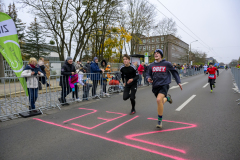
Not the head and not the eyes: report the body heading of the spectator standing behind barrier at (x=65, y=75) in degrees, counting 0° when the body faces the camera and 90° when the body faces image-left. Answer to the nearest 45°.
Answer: approximately 315°

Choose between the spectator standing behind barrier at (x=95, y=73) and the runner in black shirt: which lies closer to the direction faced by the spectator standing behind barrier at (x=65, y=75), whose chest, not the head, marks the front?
the runner in black shirt

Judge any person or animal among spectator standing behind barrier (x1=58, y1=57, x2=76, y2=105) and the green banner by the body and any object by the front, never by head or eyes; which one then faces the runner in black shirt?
the spectator standing behind barrier

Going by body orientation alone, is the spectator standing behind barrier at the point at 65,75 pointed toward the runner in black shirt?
yes

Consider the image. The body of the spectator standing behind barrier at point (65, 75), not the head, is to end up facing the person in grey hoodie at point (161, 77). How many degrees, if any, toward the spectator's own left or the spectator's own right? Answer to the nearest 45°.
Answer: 0° — they already face them

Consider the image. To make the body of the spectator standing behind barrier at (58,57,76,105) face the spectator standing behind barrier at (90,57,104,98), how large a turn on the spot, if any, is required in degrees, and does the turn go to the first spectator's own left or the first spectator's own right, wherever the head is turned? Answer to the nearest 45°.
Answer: approximately 90° to the first spectator's own left
